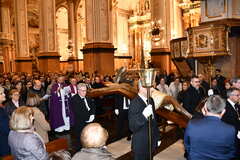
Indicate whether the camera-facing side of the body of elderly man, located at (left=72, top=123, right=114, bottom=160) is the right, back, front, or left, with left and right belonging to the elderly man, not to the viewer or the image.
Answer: back

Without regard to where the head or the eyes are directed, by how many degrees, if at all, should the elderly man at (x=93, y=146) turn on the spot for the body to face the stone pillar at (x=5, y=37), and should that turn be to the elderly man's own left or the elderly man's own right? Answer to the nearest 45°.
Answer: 0° — they already face it

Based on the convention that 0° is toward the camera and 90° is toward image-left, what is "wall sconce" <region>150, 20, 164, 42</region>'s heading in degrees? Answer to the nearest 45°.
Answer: approximately 0°

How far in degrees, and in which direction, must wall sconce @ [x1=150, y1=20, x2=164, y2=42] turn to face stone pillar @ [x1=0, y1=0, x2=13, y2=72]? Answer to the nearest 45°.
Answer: approximately 135° to its right

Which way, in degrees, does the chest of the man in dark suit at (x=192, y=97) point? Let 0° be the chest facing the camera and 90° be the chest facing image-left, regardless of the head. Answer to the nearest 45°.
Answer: approximately 315°

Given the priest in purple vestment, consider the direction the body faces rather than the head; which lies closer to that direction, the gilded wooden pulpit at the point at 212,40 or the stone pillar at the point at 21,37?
the gilded wooden pulpit

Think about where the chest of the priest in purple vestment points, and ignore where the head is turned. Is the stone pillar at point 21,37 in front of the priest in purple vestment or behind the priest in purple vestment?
behind

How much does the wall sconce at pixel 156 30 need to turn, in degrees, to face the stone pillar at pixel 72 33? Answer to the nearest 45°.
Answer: approximately 135° to its right

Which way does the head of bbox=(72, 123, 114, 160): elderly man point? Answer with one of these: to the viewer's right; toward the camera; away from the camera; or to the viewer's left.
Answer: away from the camera

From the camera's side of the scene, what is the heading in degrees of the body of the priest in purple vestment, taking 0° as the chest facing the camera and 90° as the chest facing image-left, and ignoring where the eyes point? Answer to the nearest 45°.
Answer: approximately 315°

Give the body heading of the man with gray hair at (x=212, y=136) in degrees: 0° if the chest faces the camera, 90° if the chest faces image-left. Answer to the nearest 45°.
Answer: approximately 180°
